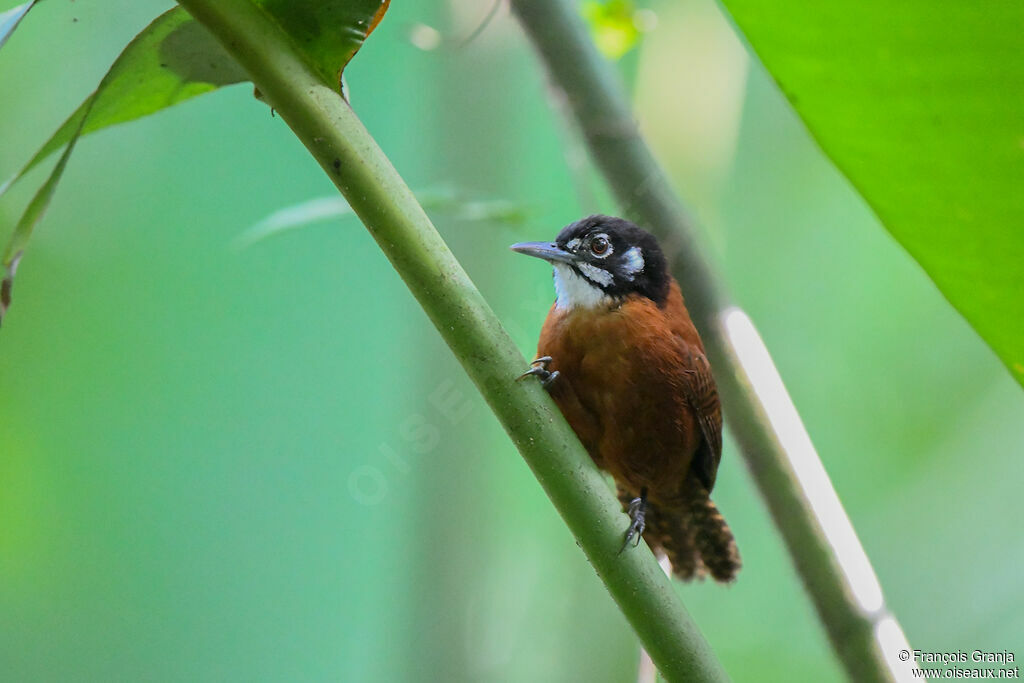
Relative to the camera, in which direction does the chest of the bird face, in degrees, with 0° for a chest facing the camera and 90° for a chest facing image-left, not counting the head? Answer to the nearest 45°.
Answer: approximately 45°

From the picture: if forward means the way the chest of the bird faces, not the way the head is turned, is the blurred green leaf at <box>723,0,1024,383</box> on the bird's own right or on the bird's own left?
on the bird's own left

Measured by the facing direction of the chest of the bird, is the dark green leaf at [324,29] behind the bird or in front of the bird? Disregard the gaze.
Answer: in front

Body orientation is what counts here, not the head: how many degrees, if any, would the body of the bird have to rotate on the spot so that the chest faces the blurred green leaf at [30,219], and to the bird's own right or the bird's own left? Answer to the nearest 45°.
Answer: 0° — it already faces it

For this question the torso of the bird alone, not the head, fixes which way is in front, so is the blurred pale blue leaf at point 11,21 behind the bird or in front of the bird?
in front
